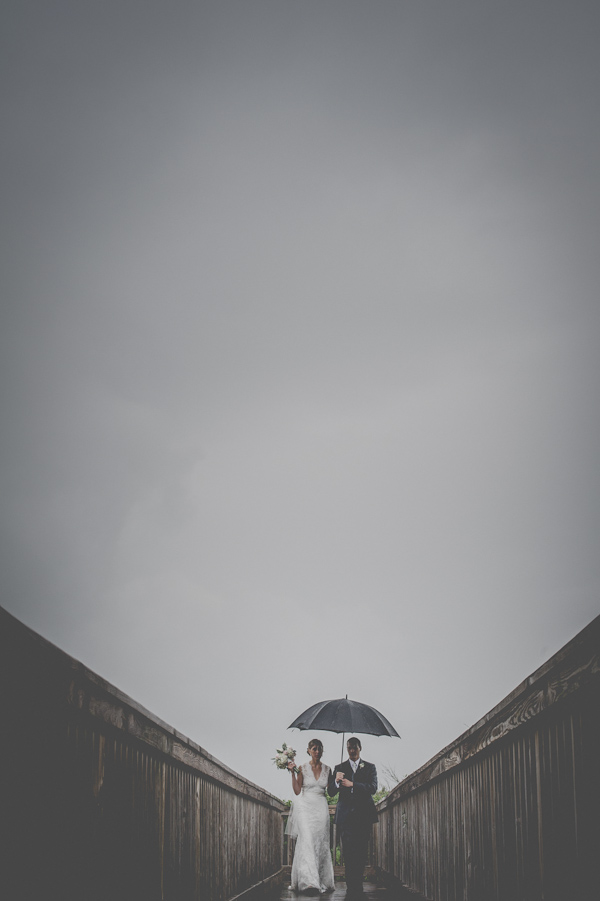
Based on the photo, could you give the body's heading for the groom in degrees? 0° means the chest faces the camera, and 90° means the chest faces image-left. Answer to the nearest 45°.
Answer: approximately 0°

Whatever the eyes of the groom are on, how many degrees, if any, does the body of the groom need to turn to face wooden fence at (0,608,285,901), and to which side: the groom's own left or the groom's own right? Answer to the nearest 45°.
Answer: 0° — they already face it

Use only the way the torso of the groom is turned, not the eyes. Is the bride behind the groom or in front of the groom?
behind

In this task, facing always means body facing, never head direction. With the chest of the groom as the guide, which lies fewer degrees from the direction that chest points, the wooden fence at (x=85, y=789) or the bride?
the wooden fence

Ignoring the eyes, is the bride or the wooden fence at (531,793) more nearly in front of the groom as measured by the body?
the wooden fence

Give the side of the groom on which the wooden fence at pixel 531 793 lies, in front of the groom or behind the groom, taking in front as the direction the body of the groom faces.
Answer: in front
